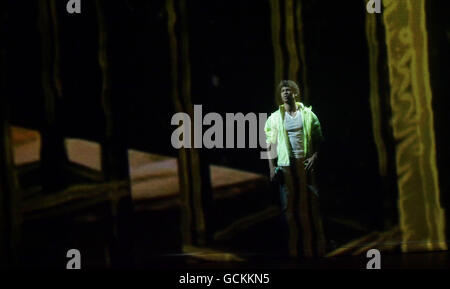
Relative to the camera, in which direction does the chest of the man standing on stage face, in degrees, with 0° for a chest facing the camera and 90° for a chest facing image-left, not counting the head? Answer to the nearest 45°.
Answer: approximately 0°
